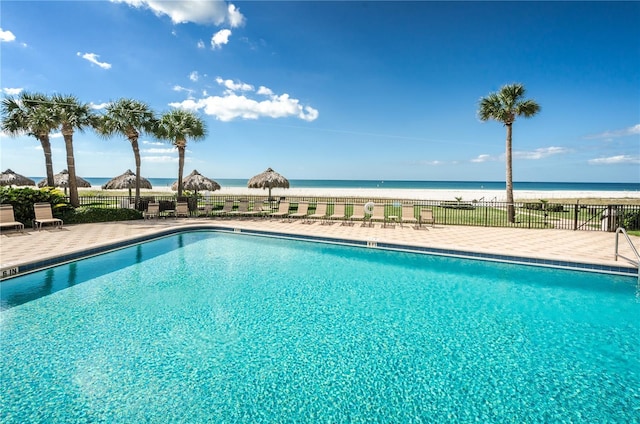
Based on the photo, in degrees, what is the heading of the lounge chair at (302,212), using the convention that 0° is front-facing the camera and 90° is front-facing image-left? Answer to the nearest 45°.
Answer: approximately 45°

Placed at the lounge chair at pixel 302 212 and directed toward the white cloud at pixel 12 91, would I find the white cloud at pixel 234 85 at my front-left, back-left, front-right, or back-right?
front-right

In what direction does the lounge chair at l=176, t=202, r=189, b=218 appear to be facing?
toward the camera

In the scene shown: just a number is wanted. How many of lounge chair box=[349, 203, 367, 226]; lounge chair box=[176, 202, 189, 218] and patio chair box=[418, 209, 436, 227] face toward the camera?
3

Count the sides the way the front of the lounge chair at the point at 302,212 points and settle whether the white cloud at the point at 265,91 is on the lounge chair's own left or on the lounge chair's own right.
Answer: on the lounge chair's own right

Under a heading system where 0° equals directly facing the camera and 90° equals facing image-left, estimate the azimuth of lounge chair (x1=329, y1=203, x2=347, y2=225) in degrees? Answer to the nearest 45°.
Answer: approximately 45°

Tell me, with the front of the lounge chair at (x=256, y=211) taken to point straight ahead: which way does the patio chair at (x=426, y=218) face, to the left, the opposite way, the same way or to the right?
the same way

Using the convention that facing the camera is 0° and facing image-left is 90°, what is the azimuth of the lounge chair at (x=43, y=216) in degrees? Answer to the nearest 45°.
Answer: approximately 315°

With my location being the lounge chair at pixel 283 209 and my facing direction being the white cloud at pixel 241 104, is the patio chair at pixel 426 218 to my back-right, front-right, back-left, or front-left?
back-right

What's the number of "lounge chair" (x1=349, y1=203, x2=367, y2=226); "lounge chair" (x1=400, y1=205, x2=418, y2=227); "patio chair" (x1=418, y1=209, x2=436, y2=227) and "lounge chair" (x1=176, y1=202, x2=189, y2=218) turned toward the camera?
4

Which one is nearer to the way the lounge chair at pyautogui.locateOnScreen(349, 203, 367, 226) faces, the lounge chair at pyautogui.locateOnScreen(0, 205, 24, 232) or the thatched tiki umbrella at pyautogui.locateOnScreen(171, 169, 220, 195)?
the lounge chair

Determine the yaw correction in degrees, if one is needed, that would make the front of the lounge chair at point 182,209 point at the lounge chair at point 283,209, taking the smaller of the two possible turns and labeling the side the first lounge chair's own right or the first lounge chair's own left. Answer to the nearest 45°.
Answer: approximately 45° to the first lounge chair's own left
